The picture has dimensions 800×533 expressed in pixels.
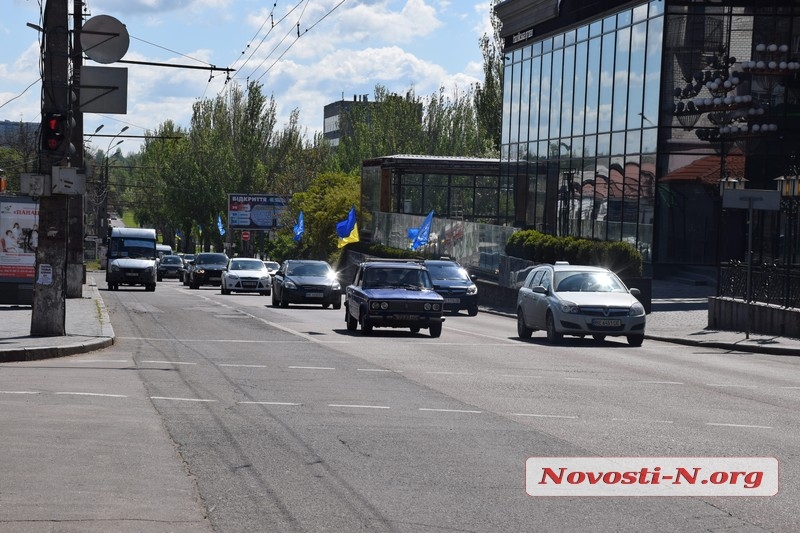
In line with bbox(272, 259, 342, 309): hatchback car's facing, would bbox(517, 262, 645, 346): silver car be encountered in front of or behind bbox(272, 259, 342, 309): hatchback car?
in front

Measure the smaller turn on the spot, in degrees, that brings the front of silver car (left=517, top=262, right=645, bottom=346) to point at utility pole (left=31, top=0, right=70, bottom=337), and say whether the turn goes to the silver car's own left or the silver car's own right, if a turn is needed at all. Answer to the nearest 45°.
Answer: approximately 90° to the silver car's own right

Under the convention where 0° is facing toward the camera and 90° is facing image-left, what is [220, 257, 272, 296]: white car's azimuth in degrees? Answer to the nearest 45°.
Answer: approximately 0°

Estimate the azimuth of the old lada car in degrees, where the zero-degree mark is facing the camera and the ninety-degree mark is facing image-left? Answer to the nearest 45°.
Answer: approximately 0°

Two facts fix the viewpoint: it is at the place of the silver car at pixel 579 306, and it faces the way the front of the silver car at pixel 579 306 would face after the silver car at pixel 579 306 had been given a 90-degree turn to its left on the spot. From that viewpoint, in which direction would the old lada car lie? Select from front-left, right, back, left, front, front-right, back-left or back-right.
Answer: back-left

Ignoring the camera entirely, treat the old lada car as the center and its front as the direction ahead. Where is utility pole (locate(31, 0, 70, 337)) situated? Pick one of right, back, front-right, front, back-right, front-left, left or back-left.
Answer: front-right

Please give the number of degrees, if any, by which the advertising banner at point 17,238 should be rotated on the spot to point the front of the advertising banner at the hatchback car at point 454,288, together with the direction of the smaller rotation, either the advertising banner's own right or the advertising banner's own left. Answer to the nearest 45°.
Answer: approximately 90° to the advertising banner's own left

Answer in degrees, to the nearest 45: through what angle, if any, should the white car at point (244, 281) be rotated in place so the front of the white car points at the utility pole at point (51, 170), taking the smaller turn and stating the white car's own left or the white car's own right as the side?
0° — it already faces it
